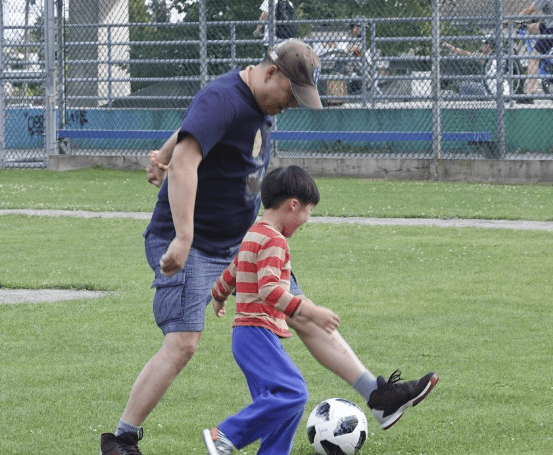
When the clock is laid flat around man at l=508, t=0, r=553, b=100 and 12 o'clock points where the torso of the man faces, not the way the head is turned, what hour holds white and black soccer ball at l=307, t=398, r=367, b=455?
The white and black soccer ball is roughly at 9 o'clock from the man.

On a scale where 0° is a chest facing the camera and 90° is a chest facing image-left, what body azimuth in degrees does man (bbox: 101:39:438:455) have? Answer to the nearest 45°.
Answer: approximately 270°

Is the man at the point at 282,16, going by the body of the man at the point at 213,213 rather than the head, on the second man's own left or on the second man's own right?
on the second man's own left

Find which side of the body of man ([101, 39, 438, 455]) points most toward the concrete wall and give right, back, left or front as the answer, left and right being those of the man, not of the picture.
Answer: left

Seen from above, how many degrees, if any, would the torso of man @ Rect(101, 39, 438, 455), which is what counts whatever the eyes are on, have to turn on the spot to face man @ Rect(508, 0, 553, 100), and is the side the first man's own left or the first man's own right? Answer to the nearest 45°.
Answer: approximately 90° to the first man's own left

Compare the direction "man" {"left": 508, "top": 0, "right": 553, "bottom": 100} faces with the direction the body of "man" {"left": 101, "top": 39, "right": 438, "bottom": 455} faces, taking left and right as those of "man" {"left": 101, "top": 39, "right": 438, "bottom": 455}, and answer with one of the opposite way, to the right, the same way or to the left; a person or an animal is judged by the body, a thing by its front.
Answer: the opposite way

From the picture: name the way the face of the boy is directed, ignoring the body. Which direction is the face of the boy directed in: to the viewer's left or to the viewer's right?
to the viewer's right

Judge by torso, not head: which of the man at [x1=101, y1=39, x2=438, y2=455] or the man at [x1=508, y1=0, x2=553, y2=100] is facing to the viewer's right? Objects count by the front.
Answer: the man at [x1=101, y1=39, x2=438, y2=455]

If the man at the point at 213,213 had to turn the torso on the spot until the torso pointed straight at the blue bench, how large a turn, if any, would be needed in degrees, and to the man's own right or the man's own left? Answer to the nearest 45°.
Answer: approximately 90° to the man's own left

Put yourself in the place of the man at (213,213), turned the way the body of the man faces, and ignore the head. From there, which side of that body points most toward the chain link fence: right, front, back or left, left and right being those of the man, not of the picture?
left

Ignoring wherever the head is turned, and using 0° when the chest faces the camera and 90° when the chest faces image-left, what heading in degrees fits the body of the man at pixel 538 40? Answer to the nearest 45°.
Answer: approximately 90°
